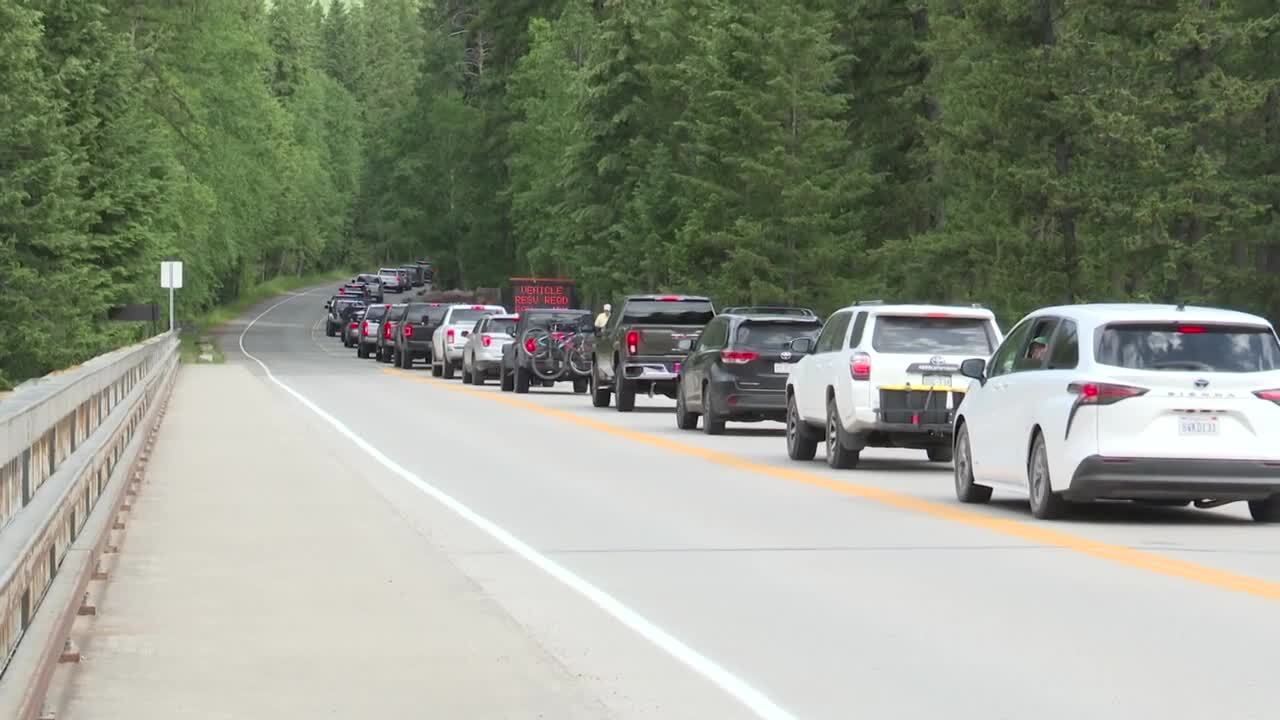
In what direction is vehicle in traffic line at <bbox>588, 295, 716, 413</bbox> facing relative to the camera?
away from the camera

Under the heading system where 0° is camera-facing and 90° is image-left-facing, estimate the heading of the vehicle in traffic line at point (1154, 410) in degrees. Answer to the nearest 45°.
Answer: approximately 180°

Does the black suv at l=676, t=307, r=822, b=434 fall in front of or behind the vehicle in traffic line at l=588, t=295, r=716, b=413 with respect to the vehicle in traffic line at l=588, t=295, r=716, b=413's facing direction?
behind

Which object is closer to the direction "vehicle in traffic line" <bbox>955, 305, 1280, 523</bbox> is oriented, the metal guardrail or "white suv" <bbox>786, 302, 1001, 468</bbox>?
the white suv
